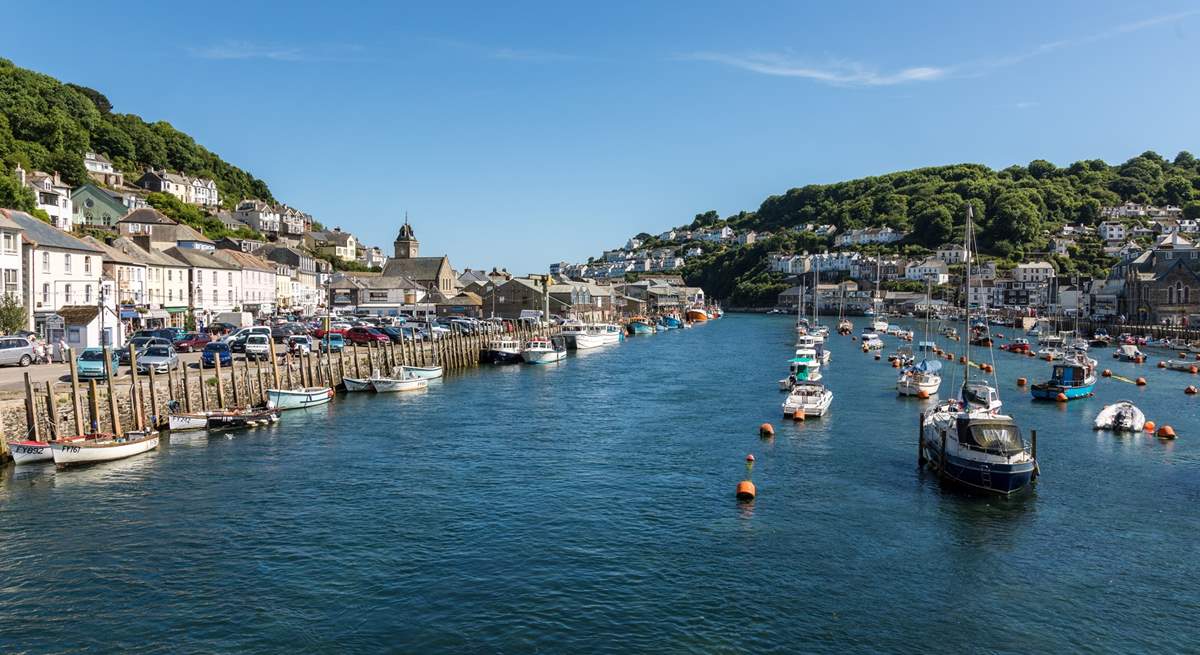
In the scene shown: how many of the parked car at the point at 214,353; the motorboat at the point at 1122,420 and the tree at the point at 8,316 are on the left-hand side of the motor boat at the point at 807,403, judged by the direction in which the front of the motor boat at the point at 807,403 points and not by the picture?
2

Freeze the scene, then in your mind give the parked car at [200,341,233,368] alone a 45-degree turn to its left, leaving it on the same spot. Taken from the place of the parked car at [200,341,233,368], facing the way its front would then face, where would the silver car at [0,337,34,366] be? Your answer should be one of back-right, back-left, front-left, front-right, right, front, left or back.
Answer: back-right

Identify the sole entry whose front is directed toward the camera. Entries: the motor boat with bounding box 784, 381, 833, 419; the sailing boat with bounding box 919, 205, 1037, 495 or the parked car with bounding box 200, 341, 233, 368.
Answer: the parked car

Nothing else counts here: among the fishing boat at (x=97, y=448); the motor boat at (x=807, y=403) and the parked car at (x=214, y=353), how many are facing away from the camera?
1

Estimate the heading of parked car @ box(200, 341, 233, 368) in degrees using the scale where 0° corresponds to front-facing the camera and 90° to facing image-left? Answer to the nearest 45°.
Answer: approximately 0°

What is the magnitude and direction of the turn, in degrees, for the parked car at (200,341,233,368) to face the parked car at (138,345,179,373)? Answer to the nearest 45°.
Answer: approximately 45° to its right

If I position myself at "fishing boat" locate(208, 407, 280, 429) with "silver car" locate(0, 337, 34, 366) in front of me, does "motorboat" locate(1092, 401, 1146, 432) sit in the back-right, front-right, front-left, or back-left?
back-right

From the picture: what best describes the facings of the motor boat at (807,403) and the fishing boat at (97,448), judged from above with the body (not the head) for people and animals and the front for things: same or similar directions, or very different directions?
very different directions

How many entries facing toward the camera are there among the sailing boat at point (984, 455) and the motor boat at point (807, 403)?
0

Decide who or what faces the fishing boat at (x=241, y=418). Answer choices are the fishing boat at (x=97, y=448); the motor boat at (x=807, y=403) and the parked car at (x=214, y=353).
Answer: the parked car

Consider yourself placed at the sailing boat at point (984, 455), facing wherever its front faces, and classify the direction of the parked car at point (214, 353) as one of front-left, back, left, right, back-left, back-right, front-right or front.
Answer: front-left

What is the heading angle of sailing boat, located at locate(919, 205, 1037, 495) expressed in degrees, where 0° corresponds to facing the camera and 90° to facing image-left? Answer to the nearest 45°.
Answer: approximately 135°

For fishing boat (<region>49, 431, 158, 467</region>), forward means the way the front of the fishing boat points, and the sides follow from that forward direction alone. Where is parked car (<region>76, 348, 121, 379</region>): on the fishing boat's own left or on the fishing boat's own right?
on the fishing boat's own right
